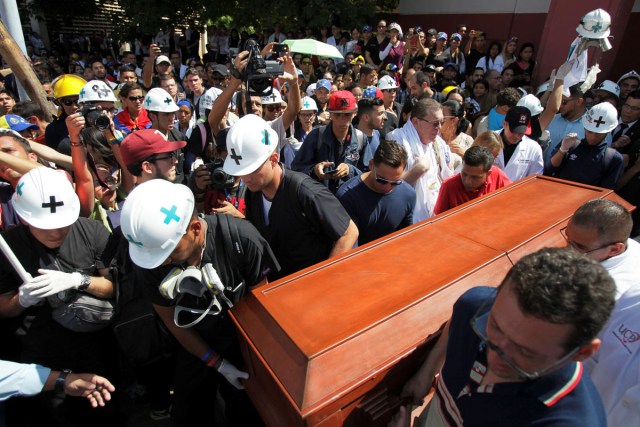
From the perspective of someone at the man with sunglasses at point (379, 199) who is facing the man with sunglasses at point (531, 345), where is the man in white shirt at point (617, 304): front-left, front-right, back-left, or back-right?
front-left

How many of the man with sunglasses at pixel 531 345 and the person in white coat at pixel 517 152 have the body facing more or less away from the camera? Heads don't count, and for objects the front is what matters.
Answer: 0

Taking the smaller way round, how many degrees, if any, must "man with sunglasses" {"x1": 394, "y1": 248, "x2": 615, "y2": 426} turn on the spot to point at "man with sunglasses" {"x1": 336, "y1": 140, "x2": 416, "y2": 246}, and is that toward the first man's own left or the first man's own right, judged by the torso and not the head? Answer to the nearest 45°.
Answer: approximately 90° to the first man's own right

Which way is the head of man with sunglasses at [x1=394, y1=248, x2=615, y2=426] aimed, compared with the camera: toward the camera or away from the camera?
toward the camera

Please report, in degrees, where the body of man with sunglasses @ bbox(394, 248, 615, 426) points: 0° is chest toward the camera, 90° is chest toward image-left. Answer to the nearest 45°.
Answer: approximately 45°

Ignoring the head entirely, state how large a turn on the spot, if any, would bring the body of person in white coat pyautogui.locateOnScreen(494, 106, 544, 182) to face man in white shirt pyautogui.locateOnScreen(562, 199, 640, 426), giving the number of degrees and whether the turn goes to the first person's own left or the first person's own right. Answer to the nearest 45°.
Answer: approximately 45° to the first person's own left

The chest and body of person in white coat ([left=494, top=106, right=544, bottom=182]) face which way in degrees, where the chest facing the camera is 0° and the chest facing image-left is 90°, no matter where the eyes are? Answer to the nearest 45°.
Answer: approximately 45°

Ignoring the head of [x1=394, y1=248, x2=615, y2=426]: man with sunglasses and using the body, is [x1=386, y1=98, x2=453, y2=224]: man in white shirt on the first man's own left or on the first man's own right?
on the first man's own right

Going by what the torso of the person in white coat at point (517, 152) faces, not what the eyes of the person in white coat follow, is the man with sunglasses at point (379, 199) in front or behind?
in front

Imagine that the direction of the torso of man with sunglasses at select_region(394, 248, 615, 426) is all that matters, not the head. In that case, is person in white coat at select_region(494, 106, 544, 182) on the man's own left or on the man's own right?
on the man's own right

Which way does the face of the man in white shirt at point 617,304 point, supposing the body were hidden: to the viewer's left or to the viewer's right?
to the viewer's left

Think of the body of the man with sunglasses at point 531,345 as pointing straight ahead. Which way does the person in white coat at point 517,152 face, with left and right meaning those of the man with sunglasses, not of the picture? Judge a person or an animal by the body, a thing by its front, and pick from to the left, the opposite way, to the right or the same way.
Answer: the same way
